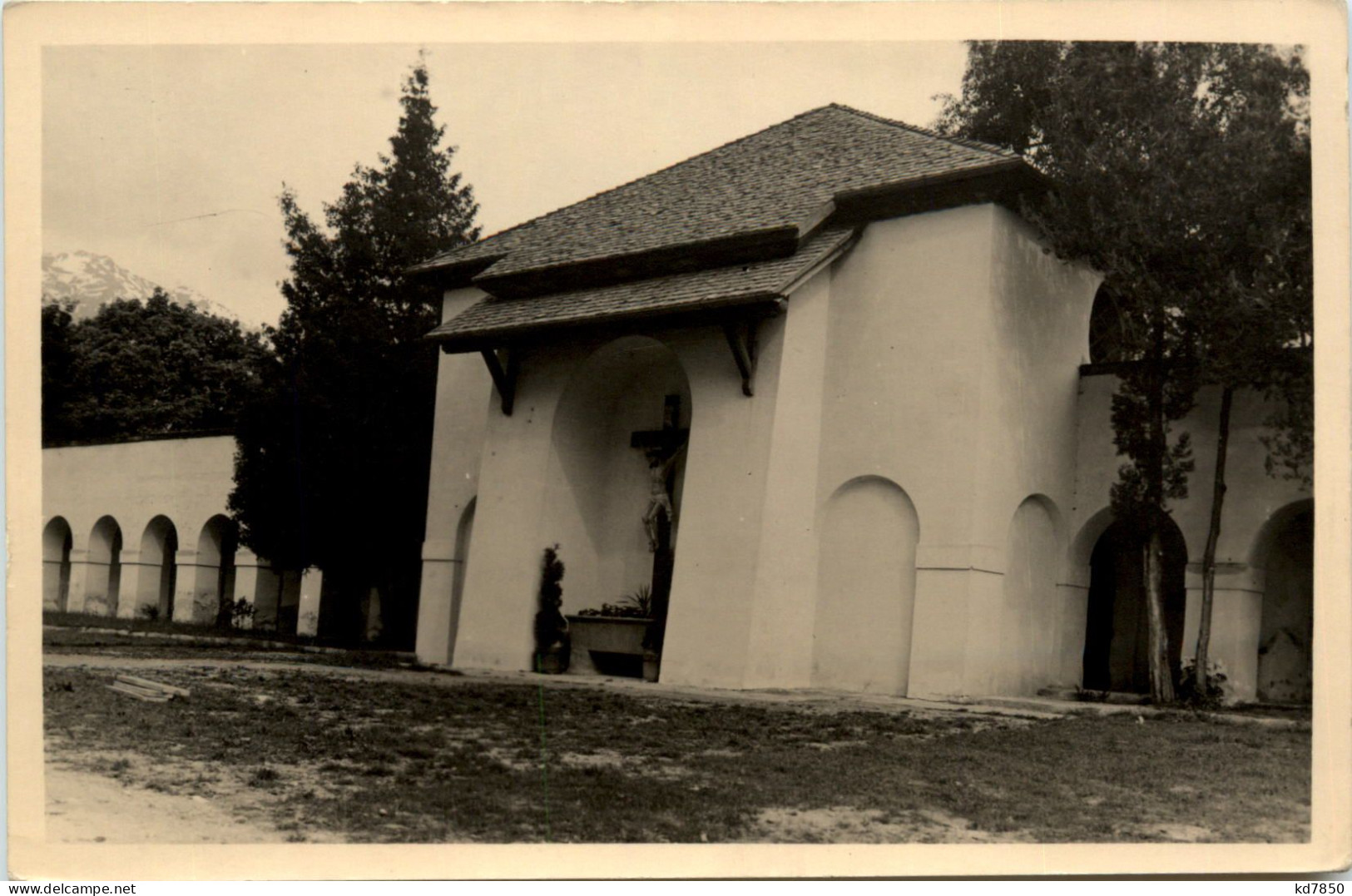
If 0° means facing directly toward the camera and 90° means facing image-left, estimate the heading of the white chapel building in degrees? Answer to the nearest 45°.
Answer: approximately 45°

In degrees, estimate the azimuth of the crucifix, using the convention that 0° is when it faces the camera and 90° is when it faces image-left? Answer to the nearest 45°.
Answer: approximately 45°

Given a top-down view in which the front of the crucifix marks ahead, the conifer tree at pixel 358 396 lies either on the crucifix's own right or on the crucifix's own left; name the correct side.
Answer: on the crucifix's own right

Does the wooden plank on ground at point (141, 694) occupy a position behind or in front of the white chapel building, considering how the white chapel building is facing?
in front

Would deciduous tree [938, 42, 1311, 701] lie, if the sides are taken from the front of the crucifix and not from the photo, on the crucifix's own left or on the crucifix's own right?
on the crucifix's own left
